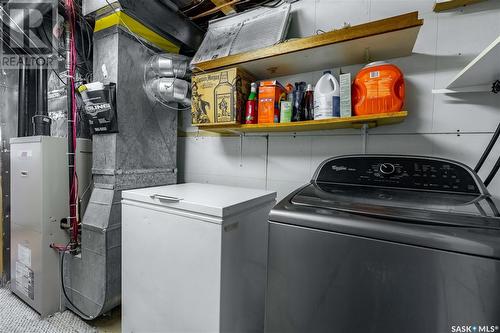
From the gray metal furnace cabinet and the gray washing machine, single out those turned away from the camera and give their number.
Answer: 0

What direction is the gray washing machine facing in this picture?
toward the camera

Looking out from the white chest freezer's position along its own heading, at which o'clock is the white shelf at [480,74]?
The white shelf is roughly at 8 o'clock from the white chest freezer.

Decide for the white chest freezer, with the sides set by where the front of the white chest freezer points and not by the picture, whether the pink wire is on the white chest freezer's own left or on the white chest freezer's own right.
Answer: on the white chest freezer's own right

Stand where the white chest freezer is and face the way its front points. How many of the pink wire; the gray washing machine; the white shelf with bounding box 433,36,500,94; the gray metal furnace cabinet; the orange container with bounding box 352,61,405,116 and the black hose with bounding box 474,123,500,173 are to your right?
2

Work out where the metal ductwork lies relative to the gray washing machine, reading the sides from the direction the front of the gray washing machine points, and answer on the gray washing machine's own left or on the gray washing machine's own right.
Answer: on the gray washing machine's own right

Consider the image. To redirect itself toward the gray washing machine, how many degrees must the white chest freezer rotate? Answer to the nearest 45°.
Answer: approximately 90° to its left

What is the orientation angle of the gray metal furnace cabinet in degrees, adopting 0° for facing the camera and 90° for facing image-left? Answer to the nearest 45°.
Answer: approximately 45°

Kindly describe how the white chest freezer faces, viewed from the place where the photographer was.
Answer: facing the viewer and to the left of the viewer

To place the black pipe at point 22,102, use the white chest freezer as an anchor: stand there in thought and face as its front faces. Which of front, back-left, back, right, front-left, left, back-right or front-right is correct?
right

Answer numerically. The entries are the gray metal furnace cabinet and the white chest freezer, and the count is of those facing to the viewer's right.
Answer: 0

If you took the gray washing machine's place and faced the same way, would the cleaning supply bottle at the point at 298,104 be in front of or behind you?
behind

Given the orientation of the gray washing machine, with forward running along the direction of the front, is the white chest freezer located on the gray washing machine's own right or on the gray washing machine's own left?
on the gray washing machine's own right
